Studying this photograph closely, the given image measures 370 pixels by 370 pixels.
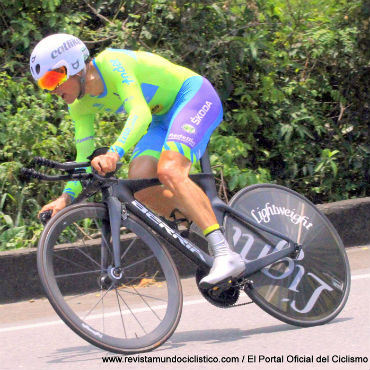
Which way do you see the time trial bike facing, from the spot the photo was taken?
facing the viewer and to the left of the viewer
